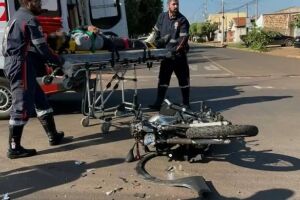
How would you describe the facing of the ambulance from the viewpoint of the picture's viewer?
facing away from the viewer and to the left of the viewer

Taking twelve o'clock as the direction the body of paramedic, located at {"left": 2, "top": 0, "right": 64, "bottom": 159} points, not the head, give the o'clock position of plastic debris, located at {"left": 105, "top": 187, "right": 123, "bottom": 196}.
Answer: The plastic debris is roughly at 2 o'clock from the paramedic.

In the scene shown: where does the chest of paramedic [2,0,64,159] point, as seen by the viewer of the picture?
to the viewer's right

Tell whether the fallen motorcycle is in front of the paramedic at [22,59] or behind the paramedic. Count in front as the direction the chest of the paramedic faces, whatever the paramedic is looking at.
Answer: in front

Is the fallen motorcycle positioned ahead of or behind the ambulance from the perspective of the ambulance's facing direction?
behind

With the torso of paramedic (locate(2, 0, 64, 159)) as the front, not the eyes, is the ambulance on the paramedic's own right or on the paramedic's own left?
on the paramedic's own left

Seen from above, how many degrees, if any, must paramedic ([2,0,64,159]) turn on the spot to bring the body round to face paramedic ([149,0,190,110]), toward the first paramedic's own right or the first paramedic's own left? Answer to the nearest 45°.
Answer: approximately 45° to the first paramedic's own left

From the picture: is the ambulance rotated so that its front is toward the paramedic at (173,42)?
no

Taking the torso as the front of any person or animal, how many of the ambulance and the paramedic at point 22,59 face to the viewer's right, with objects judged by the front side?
1

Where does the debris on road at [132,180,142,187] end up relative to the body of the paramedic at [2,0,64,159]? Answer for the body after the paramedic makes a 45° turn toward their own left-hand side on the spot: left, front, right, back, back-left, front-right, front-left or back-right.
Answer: right

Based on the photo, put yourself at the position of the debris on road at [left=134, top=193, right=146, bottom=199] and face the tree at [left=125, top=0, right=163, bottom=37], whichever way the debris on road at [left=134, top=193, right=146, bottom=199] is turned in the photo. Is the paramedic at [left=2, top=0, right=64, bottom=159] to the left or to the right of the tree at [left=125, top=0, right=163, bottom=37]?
left
